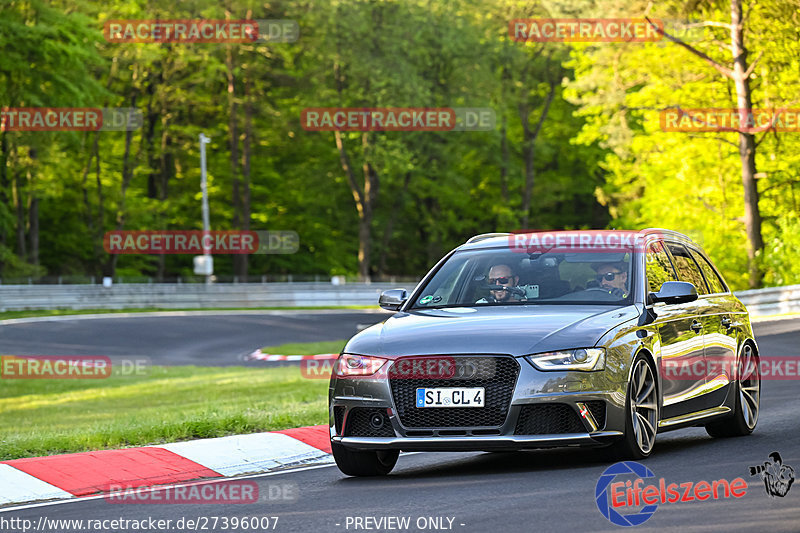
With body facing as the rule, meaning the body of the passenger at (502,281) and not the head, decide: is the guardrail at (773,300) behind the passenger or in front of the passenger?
behind

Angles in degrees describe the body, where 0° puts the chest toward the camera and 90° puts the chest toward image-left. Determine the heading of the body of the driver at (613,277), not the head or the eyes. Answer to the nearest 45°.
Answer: approximately 45°

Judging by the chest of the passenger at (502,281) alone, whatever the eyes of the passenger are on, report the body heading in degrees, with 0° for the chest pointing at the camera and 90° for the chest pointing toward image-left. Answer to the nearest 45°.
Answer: approximately 45°

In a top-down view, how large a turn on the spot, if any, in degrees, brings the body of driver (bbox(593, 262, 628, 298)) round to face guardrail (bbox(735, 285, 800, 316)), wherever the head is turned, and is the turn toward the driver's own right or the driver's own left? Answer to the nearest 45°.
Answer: approximately 135° to the driver's own right

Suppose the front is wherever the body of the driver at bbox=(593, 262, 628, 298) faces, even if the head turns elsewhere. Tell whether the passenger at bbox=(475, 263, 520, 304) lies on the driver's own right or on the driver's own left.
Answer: on the driver's own right
